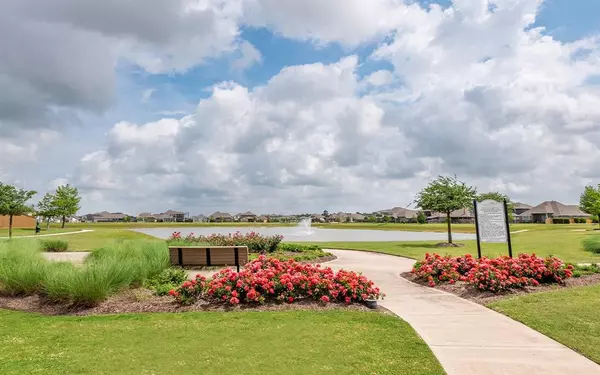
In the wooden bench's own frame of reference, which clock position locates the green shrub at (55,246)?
The green shrub is roughly at 11 o'clock from the wooden bench.

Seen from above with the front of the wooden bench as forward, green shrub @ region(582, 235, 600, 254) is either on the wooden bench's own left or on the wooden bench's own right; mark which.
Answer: on the wooden bench's own right

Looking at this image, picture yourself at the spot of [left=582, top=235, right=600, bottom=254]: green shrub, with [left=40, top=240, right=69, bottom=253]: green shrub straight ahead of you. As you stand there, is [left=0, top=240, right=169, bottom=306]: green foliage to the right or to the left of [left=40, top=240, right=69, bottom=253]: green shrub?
left

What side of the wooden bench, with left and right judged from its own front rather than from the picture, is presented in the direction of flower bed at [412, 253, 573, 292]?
right

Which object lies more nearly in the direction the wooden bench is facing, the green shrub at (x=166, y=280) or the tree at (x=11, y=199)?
the tree

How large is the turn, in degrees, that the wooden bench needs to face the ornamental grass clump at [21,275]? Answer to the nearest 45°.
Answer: approximately 90° to its left

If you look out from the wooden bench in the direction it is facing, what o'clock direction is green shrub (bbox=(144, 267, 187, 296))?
The green shrub is roughly at 7 o'clock from the wooden bench.

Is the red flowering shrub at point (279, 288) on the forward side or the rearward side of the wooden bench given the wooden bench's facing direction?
on the rearward side

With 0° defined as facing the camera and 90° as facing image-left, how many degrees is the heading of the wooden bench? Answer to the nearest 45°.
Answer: approximately 180°

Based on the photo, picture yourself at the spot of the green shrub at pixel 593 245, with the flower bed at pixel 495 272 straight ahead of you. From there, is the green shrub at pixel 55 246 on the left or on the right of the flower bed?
right

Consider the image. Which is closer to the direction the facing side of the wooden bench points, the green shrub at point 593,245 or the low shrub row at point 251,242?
the low shrub row
